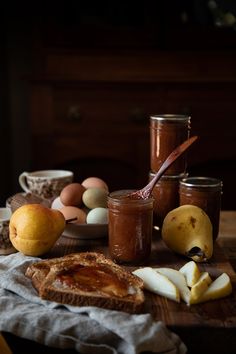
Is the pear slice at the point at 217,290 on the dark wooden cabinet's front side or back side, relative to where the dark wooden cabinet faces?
on the front side

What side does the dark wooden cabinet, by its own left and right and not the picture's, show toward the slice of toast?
front

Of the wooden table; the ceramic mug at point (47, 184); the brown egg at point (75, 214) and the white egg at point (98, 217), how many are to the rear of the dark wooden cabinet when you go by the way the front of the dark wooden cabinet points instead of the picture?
0

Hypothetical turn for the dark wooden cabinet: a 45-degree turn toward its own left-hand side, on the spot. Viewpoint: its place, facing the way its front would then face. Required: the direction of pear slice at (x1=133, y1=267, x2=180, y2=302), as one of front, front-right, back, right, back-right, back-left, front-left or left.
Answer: front-right

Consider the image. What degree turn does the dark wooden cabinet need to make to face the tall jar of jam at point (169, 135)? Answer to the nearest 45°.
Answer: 0° — it already faces it

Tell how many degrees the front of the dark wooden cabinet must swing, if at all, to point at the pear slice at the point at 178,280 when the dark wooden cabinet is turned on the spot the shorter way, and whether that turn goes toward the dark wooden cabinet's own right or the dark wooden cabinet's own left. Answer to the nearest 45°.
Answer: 0° — it already faces it

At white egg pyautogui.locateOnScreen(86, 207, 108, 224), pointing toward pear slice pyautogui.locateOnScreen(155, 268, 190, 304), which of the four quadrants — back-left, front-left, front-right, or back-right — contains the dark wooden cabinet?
back-left

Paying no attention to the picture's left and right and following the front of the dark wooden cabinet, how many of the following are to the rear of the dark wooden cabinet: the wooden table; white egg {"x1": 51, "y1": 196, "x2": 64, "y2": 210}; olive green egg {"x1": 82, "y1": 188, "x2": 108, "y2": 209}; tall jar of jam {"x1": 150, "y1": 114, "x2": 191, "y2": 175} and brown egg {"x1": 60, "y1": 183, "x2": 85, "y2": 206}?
0

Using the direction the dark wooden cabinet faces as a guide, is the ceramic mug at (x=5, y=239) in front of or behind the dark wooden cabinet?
in front

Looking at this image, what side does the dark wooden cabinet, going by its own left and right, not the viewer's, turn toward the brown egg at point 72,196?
front

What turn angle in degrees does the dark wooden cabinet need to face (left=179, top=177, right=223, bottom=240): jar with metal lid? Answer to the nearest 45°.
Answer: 0° — it already faces it

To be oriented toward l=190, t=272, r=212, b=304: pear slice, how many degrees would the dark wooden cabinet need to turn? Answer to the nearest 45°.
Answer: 0° — it already faces it

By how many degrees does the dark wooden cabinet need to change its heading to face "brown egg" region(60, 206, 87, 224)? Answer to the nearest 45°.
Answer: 0° — it already faces it

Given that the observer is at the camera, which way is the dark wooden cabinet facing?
facing the viewer

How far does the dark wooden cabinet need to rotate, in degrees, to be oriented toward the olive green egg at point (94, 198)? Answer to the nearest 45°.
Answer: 0° — it already faces it

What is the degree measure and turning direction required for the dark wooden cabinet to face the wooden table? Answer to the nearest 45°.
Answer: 0° — it already faces it
